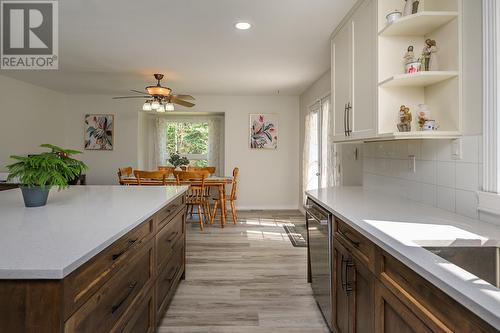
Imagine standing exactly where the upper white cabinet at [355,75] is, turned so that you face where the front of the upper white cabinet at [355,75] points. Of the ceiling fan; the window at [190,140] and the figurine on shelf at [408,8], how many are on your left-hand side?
1

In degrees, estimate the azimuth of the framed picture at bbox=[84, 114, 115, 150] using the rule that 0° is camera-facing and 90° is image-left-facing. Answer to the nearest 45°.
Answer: approximately 0°

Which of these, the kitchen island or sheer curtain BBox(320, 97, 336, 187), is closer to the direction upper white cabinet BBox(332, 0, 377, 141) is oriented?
the kitchen island

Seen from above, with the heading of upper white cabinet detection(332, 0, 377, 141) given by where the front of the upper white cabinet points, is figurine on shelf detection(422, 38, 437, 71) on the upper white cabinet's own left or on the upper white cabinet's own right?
on the upper white cabinet's own left

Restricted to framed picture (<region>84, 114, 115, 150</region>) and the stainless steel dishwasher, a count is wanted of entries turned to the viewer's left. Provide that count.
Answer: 1

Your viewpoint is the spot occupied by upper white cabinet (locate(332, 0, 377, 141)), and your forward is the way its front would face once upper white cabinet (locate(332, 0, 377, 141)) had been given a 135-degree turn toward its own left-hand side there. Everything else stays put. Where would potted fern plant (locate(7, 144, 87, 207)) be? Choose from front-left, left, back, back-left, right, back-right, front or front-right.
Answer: back-right

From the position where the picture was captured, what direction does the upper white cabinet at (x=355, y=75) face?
facing the viewer and to the left of the viewer

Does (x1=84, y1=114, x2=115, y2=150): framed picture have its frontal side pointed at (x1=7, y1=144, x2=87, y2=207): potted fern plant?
yes

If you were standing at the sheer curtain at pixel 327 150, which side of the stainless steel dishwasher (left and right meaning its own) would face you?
right

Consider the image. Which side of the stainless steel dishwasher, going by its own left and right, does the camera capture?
left

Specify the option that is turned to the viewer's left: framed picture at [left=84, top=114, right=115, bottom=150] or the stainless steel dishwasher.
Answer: the stainless steel dishwasher

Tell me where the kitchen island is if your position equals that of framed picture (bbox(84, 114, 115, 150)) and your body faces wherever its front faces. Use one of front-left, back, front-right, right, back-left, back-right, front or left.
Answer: front

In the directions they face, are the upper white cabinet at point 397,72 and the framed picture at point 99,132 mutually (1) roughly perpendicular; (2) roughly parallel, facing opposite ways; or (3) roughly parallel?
roughly perpendicular
